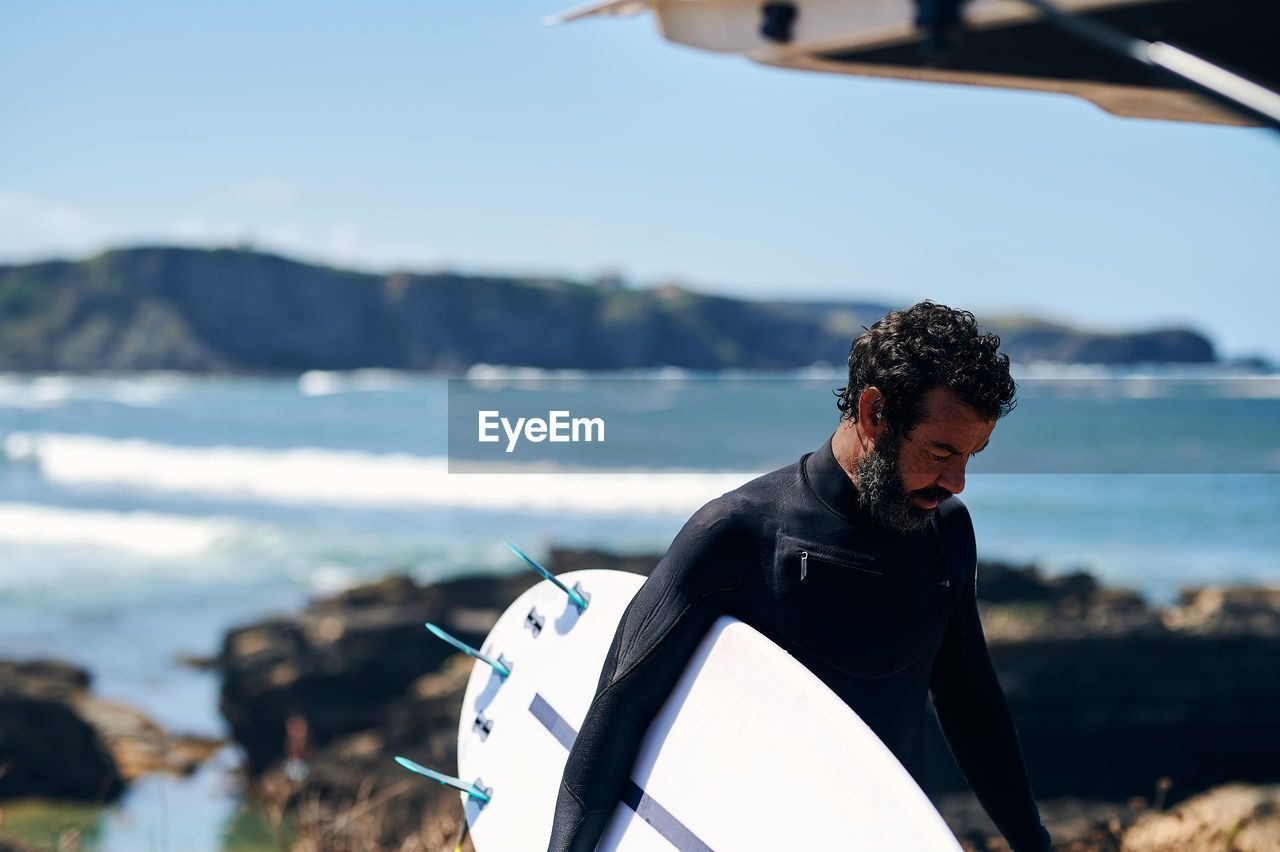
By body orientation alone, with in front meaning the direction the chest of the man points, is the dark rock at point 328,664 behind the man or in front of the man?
behind

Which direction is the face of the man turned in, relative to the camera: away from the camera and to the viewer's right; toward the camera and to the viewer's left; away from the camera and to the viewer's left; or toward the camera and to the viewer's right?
toward the camera and to the viewer's right

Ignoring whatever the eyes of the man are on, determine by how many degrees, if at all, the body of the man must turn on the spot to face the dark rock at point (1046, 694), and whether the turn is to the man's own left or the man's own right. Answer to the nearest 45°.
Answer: approximately 135° to the man's own left
